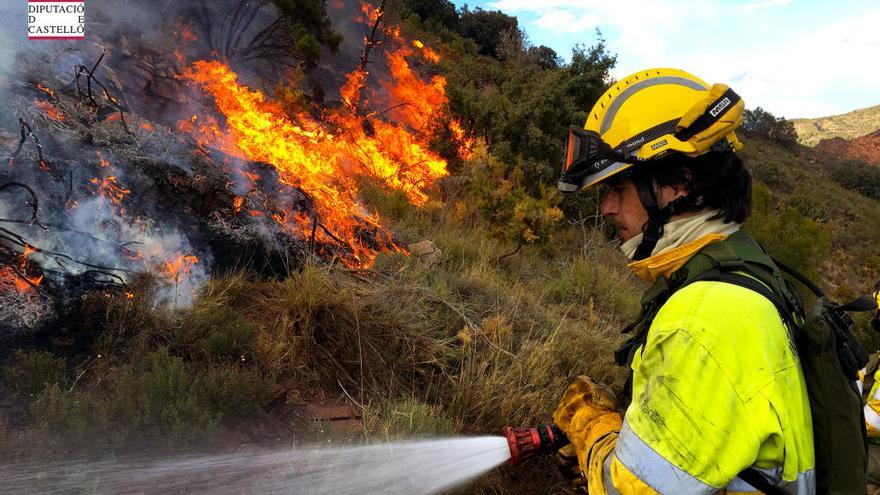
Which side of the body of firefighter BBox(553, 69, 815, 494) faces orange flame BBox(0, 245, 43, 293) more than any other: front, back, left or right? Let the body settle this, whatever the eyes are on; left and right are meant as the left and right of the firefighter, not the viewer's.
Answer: front

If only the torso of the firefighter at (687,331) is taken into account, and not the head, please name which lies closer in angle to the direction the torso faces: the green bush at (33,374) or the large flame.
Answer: the green bush

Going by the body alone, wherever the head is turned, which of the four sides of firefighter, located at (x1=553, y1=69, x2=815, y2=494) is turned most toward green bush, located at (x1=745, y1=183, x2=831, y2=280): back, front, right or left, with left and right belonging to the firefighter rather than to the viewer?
right

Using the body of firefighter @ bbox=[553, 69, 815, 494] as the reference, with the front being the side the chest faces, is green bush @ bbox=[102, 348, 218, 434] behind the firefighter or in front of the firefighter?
in front

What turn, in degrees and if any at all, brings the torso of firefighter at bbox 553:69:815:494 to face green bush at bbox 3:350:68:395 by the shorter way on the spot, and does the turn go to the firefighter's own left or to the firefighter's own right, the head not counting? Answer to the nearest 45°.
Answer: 0° — they already face it

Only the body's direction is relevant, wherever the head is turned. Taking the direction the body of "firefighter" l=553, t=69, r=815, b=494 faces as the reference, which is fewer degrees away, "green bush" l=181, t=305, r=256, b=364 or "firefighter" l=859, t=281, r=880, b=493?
the green bush

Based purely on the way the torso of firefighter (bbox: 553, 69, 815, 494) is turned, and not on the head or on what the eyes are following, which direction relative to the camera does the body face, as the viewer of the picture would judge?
to the viewer's left

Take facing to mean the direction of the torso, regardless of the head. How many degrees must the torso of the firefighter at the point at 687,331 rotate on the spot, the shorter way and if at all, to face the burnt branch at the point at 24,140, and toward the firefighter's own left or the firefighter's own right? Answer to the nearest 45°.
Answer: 0° — they already face it

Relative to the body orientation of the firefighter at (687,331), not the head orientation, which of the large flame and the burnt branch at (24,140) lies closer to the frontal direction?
the burnt branch

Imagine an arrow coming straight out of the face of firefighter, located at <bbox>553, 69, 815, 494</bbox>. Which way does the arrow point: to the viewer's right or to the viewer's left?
to the viewer's left

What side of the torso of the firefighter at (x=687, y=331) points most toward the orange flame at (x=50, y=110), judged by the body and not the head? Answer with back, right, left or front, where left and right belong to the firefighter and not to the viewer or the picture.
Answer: front
